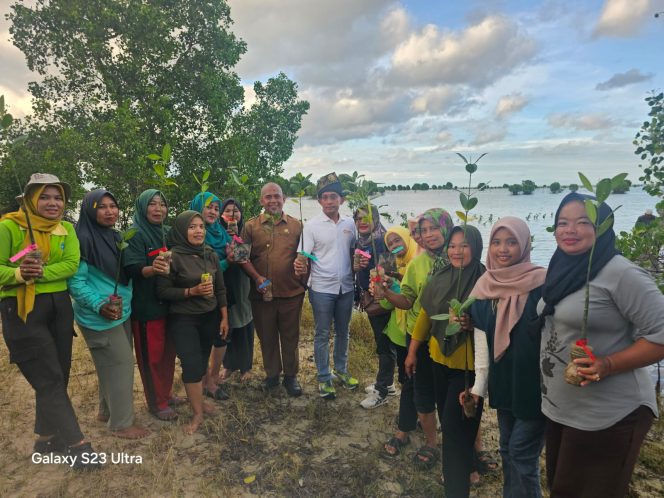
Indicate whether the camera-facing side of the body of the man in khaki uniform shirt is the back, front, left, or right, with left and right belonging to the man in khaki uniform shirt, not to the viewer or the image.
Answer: front

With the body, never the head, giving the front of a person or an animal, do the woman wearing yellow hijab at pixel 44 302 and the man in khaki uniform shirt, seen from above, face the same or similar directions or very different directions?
same or similar directions

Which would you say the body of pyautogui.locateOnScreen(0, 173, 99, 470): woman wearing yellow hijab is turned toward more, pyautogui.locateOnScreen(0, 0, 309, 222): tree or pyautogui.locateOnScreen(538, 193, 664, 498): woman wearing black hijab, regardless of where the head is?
the woman wearing black hijab

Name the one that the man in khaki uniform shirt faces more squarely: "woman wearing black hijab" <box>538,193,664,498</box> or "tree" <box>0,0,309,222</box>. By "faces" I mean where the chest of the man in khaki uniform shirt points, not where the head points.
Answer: the woman wearing black hijab

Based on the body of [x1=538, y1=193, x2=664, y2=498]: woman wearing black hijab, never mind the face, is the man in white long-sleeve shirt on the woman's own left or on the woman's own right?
on the woman's own right

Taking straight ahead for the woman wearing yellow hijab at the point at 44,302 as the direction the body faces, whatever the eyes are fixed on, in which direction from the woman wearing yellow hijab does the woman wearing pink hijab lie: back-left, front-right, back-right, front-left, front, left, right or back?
front-left

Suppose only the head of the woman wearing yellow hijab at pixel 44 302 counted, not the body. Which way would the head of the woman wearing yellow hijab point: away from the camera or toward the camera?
toward the camera

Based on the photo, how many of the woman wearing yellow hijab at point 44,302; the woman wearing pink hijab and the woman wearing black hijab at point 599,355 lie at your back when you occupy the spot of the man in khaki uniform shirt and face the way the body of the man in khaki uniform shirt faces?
0

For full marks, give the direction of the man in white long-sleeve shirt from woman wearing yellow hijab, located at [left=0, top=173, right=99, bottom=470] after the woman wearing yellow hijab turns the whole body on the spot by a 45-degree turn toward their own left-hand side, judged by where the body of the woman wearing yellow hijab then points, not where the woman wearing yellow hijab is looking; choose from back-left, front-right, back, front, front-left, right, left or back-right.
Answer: front-left

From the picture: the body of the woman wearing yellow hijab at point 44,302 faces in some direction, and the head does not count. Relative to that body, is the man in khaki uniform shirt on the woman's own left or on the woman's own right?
on the woman's own left

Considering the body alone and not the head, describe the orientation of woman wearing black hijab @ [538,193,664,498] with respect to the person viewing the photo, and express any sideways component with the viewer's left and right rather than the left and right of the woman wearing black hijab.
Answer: facing the viewer and to the left of the viewer

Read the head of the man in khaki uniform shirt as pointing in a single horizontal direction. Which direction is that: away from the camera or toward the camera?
toward the camera

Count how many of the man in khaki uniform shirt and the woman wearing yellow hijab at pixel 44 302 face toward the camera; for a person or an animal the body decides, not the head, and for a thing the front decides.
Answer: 2
